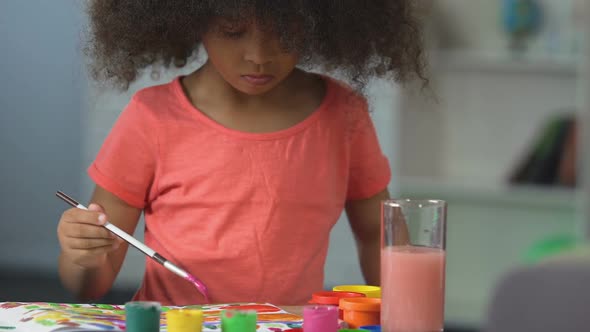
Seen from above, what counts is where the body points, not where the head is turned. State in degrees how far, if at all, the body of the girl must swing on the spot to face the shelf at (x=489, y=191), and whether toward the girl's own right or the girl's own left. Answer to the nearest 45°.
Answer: approximately 135° to the girl's own left

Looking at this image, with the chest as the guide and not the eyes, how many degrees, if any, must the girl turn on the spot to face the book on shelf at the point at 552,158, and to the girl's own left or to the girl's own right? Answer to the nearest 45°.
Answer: approximately 135° to the girl's own left

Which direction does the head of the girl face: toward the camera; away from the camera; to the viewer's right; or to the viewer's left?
toward the camera

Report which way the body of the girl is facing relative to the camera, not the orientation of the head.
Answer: toward the camera

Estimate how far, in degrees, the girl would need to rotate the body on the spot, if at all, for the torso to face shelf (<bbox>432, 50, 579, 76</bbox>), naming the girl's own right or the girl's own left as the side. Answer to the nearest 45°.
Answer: approximately 135° to the girl's own left
